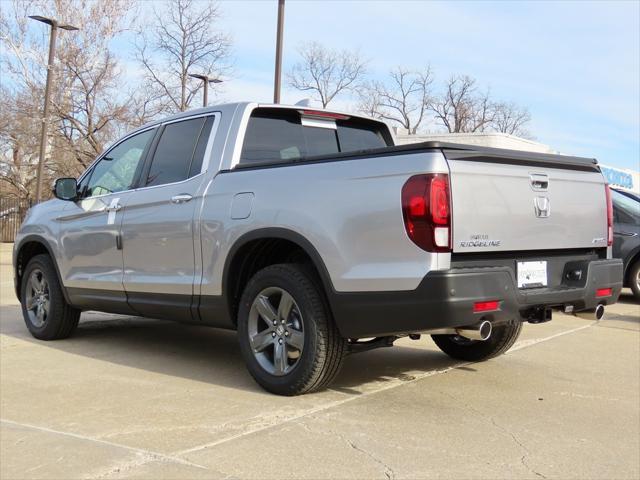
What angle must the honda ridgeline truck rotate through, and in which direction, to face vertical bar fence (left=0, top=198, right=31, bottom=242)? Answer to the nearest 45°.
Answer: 0° — it already faces it

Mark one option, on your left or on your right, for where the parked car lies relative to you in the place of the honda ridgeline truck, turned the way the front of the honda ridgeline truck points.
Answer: on your right

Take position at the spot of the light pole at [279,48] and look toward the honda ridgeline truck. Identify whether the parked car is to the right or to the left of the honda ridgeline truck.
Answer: left

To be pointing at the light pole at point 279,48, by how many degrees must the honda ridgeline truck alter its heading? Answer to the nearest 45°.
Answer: approximately 45° to its right

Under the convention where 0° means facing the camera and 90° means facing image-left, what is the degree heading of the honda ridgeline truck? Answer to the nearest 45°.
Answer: approximately 135°

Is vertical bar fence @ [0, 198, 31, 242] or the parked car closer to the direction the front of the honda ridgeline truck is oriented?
the vertical bar fence
